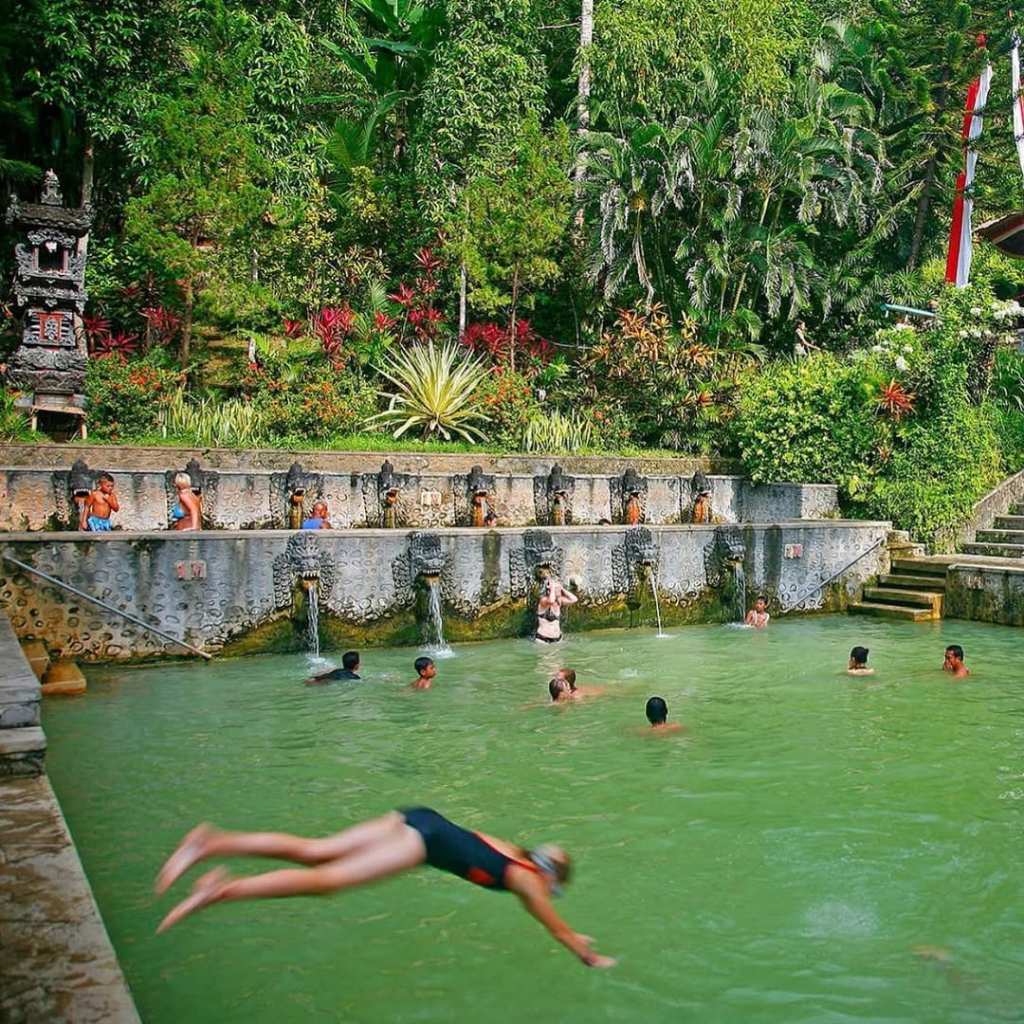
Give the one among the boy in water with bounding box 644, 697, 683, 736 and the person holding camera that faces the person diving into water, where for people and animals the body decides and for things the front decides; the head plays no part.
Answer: the person holding camera

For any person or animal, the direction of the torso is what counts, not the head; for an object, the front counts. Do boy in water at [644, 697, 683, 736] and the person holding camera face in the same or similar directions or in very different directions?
very different directions

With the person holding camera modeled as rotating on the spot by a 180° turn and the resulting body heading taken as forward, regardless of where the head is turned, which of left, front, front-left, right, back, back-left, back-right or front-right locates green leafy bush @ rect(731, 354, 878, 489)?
front-right

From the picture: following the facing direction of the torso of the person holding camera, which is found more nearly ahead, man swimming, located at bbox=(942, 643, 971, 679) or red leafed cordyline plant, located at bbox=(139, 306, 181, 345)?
the man swimming

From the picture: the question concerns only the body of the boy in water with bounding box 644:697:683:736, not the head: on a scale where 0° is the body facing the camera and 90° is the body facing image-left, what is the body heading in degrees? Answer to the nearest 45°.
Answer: approximately 180°

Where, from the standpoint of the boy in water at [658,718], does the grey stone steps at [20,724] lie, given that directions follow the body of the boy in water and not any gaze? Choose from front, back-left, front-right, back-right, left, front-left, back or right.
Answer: back-left

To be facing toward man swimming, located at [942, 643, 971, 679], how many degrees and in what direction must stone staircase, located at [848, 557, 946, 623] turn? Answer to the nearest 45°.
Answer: approximately 45° to its left

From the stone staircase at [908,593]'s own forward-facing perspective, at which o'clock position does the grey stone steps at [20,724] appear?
The grey stone steps is roughly at 11 o'clock from the stone staircase.

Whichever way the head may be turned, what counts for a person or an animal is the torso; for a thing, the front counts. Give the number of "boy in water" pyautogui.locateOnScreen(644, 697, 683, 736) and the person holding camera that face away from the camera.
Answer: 1

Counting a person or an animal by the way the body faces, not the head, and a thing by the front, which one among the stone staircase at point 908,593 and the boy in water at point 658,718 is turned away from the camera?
the boy in water

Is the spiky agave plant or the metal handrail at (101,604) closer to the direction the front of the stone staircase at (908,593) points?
the metal handrail

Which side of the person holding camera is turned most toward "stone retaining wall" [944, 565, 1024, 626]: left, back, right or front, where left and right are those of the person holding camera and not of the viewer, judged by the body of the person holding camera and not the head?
left

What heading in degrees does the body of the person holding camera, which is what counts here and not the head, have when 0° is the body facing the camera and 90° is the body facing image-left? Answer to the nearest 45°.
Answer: approximately 0°
